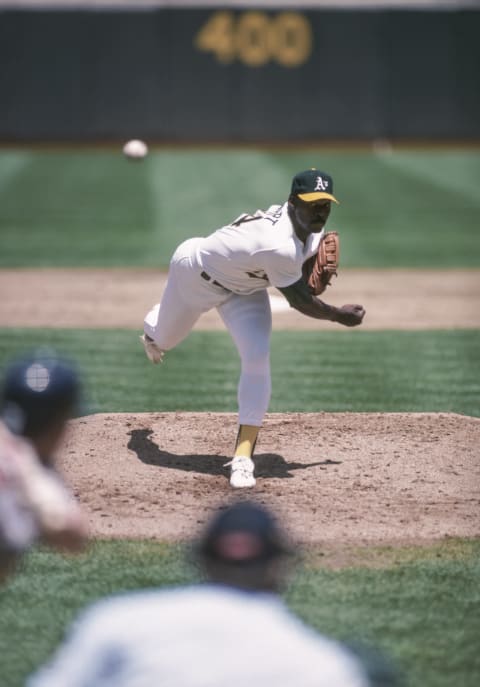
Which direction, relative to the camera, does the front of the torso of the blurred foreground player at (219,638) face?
away from the camera

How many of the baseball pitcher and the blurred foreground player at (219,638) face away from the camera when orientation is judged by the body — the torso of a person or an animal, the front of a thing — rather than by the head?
1

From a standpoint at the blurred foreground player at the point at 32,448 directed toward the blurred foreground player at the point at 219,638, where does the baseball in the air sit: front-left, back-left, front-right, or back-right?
back-left

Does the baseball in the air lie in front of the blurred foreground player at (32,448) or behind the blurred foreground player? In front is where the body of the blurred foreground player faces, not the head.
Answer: in front

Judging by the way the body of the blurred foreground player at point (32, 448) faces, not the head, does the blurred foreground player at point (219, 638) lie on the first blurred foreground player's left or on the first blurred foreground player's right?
on the first blurred foreground player's right

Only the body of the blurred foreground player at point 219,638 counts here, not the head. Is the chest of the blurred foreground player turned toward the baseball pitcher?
yes

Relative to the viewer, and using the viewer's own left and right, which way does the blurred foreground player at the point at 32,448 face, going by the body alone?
facing away from the viewer and to the right of the viewer

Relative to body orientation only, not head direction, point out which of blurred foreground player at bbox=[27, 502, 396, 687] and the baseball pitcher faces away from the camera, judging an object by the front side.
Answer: the blurred foreground player

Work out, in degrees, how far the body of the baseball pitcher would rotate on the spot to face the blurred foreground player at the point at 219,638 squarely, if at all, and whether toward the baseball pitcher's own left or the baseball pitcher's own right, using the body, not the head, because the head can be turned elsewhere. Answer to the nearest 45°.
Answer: approximately 45° to the baseball pitcher's own right

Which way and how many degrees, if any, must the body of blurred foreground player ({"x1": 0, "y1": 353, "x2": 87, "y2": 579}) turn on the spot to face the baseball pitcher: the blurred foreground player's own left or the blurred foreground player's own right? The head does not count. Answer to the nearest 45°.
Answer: approximately 45° to the blurred foreground player's own left

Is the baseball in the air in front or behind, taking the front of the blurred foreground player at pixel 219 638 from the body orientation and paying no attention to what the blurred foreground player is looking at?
in front
